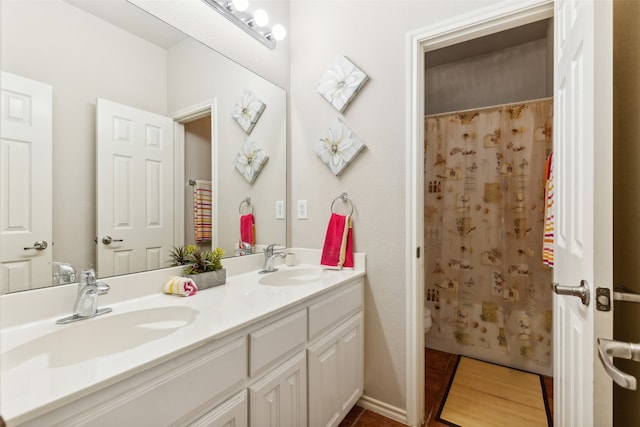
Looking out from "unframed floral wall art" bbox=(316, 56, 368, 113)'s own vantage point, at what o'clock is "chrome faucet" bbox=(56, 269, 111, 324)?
The chrome faucet is roughly at 12 o'clock from the unframed floral wall art.

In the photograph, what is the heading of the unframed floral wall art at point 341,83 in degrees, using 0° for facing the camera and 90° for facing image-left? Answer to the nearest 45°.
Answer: approximately 45°

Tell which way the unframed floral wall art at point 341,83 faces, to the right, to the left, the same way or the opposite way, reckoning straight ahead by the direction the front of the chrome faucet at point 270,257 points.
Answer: to the right

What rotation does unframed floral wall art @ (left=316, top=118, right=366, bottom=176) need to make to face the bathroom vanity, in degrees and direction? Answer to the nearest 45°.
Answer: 0° — it already faces it

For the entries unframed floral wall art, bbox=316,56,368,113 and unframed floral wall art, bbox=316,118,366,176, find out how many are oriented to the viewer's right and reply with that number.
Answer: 0

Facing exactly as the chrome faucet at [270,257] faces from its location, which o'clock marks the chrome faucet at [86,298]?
the chrome faucet at [86,298] is roughly at 3 o'clock from the chrome faucet at [270,257].

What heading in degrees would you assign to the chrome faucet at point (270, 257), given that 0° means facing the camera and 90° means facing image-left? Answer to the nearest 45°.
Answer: approximately 315°

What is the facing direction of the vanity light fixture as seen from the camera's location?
facing the viewer and to the right of the viewer

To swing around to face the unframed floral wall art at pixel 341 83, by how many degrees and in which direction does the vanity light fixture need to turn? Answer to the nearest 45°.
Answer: approximately 45° to its left
